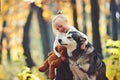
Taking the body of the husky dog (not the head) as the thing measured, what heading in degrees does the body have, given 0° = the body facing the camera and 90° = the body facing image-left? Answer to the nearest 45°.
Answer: approximately 45°

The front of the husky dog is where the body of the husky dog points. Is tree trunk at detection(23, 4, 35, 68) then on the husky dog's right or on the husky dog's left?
on the husky dog's right

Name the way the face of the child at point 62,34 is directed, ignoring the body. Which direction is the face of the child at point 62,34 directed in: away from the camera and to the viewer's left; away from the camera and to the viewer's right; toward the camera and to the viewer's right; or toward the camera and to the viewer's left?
toward the camera and to the viewer's left

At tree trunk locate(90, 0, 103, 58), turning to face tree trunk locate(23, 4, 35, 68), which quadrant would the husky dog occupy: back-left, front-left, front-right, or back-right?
front-left

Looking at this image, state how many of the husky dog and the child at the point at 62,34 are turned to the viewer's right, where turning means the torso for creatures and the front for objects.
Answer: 0

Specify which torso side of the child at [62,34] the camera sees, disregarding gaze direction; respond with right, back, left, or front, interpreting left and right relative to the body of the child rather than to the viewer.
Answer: front
